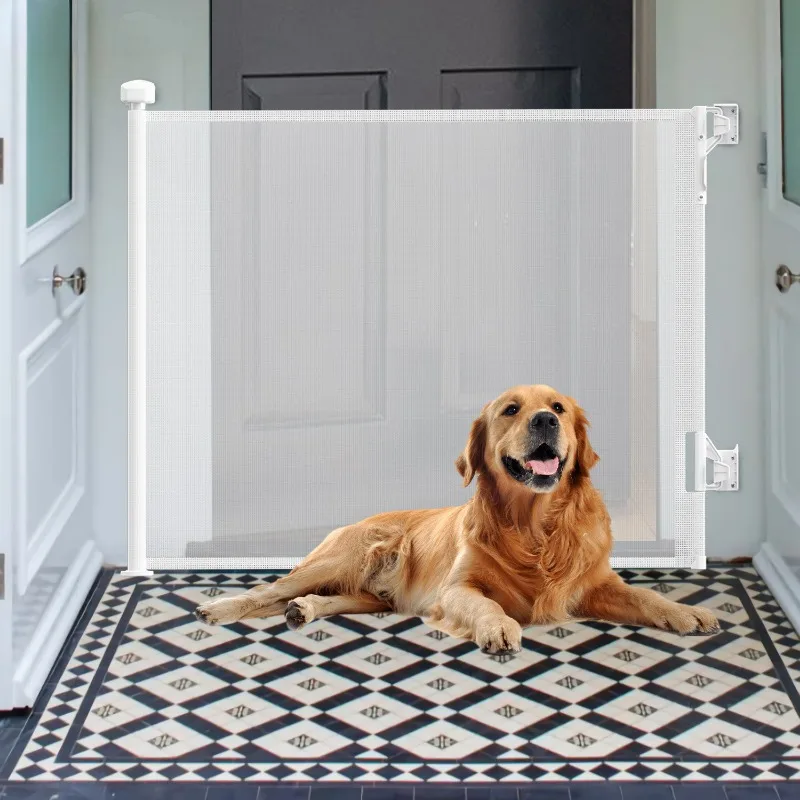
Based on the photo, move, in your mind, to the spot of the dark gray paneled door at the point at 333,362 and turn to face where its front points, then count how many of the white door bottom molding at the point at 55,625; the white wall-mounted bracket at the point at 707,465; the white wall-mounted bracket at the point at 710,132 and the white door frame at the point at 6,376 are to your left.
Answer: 2

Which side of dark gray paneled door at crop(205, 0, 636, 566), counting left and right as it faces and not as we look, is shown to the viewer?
front

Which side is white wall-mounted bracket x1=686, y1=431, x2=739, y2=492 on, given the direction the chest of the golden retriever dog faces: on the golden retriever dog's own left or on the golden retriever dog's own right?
on the golden retriever dog's own left

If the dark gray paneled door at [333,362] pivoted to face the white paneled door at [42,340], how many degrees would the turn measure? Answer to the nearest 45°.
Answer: approximately 90° to its right

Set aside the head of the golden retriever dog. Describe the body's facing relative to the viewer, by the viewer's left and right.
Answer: facing the viewer and to the right of the viewer

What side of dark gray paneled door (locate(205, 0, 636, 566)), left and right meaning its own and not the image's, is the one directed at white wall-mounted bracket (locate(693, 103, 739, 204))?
left
